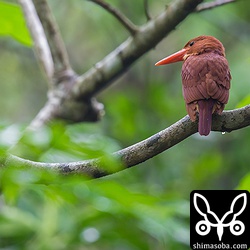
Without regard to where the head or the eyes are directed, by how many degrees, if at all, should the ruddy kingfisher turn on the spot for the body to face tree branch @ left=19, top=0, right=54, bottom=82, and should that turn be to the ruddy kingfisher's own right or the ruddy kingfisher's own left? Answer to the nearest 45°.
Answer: approximately 45° to the ruddy kingfisher's own left

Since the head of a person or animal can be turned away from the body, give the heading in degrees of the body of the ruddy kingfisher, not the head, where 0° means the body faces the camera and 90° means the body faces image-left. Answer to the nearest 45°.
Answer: approximately 180°

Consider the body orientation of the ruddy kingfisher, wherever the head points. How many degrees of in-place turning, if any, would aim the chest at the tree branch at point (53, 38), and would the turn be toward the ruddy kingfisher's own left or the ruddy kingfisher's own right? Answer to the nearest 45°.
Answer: approximately 45° to the ruddy kingfisher's own left
